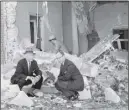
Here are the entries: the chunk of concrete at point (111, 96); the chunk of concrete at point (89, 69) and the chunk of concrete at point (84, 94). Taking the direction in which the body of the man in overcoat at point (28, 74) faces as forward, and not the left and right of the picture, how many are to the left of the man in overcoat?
3

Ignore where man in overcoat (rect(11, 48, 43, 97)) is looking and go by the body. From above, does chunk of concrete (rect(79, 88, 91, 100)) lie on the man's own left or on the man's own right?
on the man's own left

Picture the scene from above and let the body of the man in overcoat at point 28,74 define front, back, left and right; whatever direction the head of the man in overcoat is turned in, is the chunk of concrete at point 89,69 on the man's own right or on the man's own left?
on the man's own left

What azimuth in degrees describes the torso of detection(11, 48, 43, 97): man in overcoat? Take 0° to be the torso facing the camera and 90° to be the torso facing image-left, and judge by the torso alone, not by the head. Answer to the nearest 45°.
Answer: approximately 0°

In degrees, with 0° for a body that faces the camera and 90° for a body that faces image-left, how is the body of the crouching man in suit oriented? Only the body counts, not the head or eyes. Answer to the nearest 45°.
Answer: approximately 45°

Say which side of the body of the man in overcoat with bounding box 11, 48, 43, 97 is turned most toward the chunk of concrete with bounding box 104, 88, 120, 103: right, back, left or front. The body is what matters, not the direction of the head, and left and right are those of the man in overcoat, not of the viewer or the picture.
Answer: left

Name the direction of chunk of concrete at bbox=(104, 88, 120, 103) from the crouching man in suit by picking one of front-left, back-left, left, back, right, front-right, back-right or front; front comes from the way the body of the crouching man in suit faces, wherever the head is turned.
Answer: back-left
